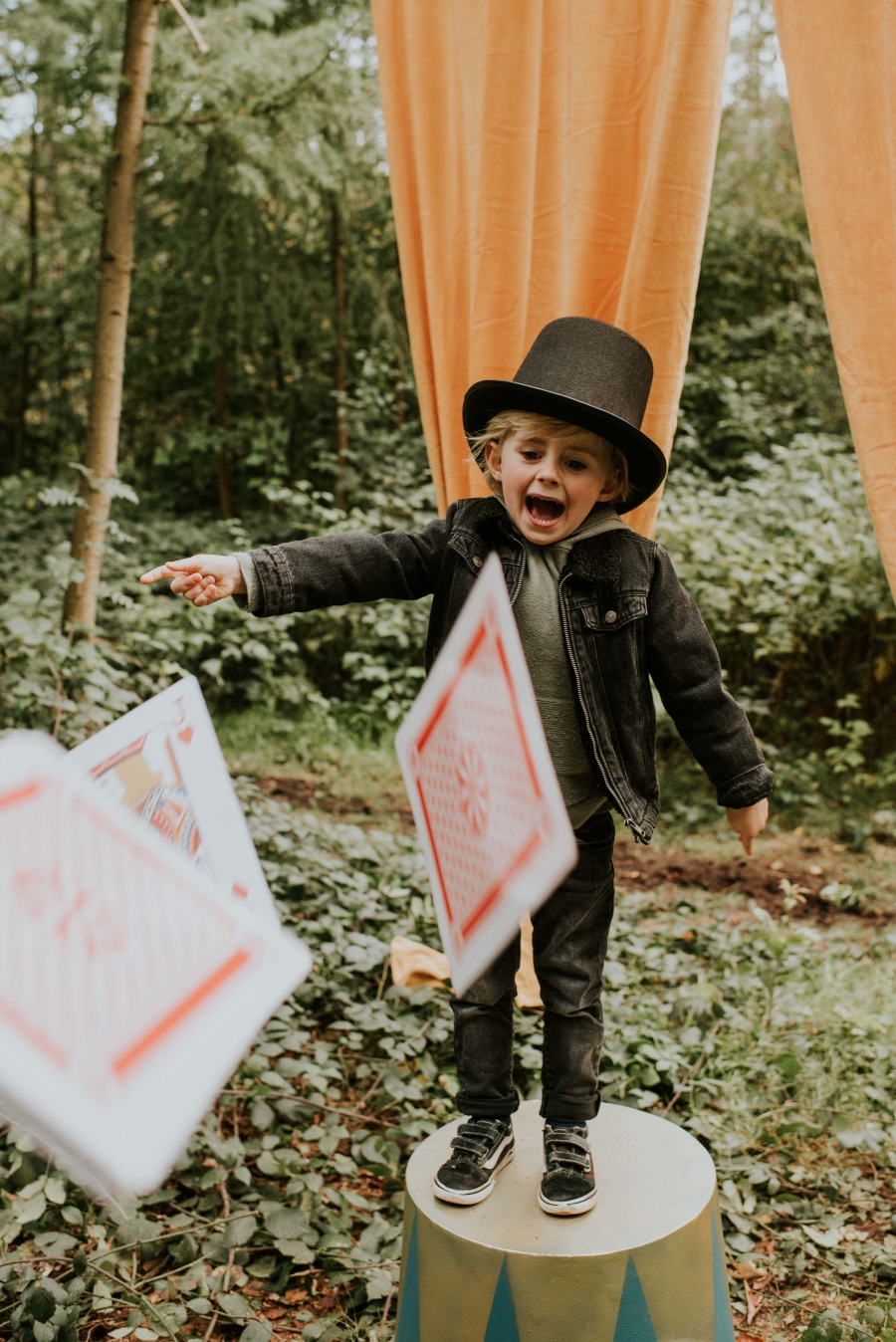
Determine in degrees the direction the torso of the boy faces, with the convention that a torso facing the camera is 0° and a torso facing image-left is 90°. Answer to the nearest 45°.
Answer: approximately 0°

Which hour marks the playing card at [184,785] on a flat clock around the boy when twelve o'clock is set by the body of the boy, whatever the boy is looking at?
The playing card is roughly at 1 o'clock from the boy.

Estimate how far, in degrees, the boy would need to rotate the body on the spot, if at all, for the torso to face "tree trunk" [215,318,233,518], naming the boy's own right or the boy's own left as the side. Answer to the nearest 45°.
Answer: approximately 180°

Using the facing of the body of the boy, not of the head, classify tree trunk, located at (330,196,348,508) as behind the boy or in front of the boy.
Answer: behind

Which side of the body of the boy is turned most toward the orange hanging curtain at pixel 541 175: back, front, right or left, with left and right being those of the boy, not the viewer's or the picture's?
back

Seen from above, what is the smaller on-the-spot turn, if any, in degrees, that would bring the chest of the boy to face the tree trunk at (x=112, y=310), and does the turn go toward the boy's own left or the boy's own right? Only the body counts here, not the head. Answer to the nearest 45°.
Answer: approximately 135° to the boy's own right
